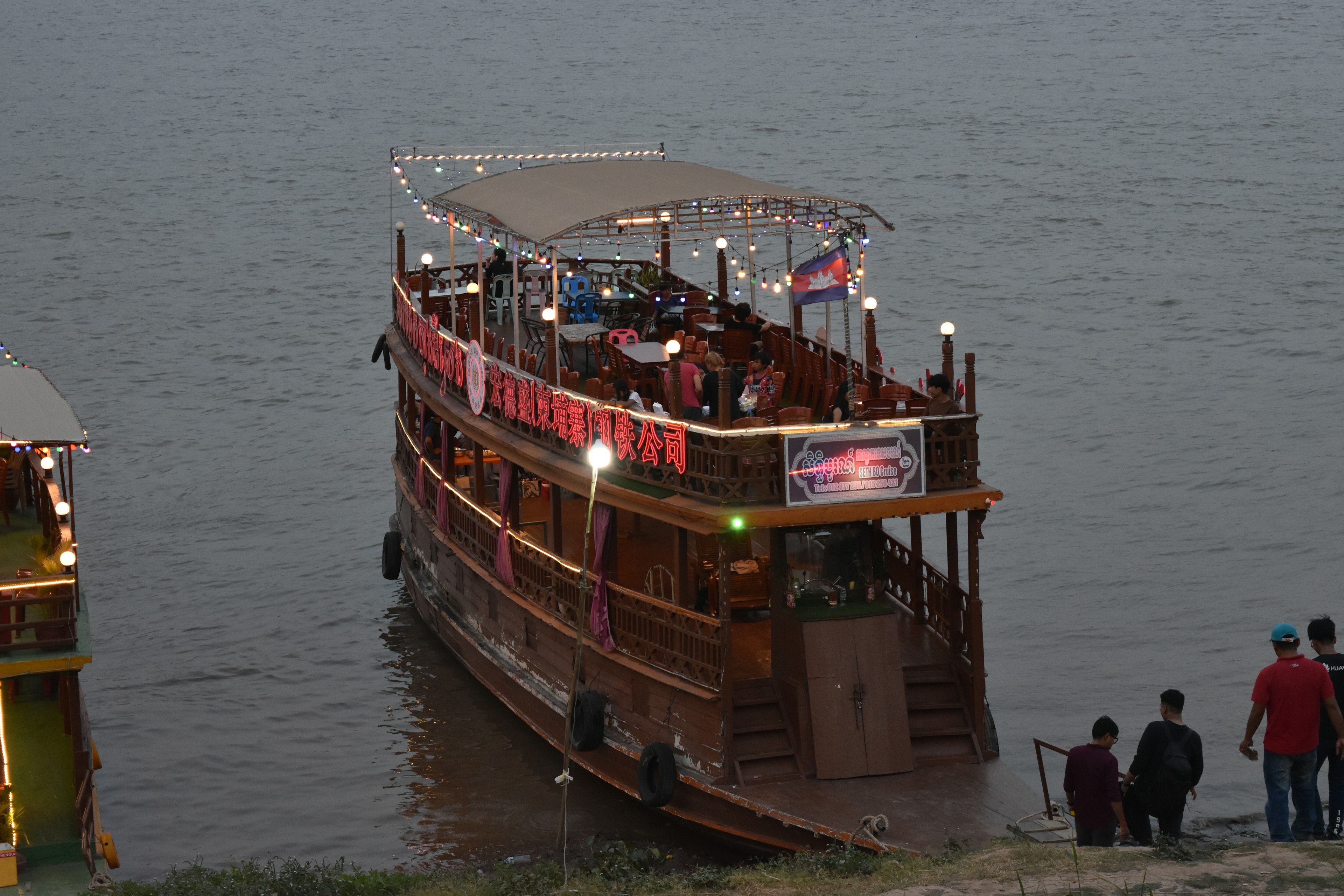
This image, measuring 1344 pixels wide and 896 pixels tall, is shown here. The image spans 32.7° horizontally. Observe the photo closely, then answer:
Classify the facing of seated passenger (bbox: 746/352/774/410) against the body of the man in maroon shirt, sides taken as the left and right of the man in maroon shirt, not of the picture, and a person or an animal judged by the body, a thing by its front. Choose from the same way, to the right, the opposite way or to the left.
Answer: the opposite way

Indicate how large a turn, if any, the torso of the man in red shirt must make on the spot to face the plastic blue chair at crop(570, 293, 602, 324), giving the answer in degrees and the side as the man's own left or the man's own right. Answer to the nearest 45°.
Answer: approximately 45° to the man's own left

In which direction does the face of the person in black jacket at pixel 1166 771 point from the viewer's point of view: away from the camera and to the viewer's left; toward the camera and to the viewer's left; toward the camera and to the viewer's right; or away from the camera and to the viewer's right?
away from the camera and to the viewer's left

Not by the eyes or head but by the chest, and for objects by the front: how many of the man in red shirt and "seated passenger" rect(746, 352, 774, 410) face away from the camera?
1

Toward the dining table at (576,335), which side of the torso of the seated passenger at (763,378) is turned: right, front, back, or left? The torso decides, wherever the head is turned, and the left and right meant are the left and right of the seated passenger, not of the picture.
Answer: right

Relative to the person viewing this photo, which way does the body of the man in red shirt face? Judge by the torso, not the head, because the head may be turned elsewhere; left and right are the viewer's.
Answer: facing away from the viewer
